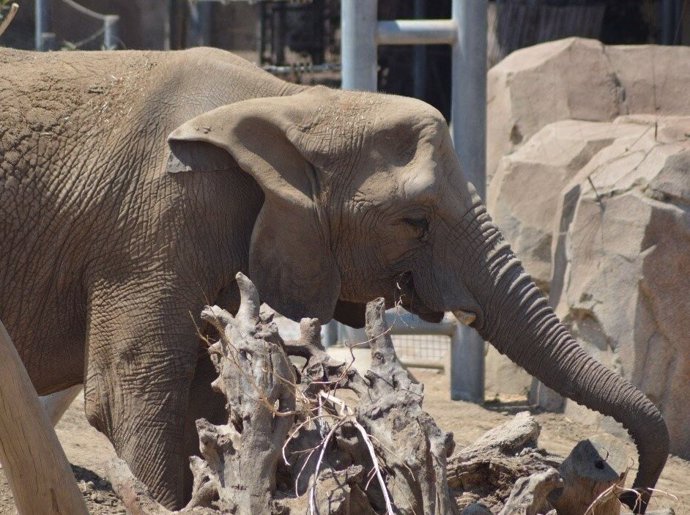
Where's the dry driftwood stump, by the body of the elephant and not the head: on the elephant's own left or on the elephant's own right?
on the elephant's own right

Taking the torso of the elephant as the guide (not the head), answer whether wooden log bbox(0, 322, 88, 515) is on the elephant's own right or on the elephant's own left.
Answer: on the elephant's own right

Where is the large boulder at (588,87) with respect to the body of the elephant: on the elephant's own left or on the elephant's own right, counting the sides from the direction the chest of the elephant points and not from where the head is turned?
on the elephant's own left

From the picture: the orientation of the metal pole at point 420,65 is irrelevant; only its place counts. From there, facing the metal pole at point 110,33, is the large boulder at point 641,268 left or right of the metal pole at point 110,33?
left

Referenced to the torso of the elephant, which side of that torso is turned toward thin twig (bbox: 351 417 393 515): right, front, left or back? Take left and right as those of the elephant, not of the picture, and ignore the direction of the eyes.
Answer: right

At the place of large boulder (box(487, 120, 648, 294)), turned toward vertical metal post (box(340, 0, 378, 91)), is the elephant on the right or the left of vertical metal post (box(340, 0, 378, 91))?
left

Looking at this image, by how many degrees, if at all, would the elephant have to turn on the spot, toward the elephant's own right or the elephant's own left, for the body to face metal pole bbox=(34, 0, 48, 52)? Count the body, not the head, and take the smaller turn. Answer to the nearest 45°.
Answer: approximately 90° to the elephant's own left

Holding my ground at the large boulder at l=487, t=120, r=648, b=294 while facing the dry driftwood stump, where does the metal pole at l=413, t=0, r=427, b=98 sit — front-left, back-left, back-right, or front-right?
back-right

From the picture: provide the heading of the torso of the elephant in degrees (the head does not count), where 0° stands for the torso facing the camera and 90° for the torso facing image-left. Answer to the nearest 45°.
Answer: approximately 270°

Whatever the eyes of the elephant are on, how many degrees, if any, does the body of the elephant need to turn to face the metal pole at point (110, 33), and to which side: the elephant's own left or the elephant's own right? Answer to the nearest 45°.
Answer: approximately 90° to the elephant's own left

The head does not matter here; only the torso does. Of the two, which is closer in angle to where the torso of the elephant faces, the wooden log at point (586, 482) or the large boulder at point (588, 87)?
the wooden log
